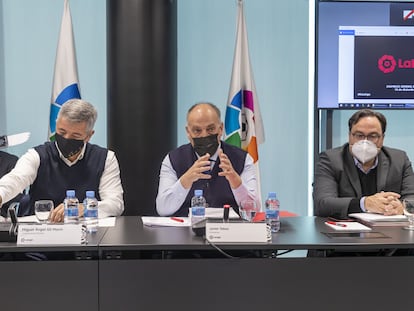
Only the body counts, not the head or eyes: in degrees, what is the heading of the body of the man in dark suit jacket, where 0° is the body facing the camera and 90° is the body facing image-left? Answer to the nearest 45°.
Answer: approximately 0°

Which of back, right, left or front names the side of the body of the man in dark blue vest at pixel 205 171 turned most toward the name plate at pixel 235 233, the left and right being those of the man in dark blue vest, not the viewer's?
front

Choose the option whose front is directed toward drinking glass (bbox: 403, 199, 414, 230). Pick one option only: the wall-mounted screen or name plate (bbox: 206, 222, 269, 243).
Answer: the wall-mounted screen

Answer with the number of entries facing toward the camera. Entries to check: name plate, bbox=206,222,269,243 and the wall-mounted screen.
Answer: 2

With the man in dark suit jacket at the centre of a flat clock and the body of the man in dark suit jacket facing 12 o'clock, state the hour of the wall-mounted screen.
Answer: The wall-mounted screen is roughly at 6 o'clock from the man in dark suit jacket.

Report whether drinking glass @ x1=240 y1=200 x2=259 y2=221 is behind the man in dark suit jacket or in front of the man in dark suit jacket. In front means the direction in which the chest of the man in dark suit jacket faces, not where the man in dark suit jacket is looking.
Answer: in front

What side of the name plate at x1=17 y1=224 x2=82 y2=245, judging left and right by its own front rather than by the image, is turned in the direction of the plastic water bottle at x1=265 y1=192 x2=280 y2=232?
left

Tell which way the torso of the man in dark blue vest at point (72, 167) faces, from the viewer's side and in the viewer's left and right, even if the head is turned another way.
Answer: facing the viewer
